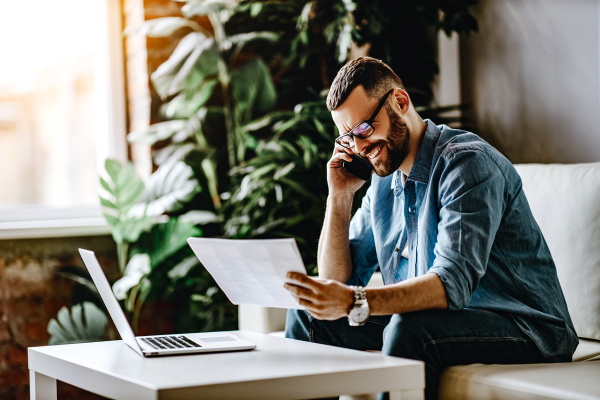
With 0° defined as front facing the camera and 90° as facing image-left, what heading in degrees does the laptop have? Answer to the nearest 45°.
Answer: approximately 270°

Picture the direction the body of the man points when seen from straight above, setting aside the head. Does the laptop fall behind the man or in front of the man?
in front

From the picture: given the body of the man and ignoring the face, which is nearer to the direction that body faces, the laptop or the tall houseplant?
the laptop

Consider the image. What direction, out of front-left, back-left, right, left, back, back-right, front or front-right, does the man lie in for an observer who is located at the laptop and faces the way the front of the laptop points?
front

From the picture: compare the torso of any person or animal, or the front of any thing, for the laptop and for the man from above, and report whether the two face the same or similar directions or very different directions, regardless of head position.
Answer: very different directions

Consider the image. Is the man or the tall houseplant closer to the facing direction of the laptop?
the man

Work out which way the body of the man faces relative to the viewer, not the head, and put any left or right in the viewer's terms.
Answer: facing the viewer and to the left of the viewer

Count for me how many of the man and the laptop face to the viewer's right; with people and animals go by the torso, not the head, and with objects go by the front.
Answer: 1

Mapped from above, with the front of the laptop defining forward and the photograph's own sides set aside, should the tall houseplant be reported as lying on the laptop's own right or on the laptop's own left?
on the laptop's own left
